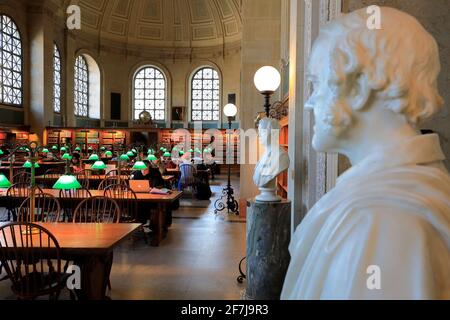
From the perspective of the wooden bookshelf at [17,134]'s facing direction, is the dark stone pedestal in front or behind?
in front

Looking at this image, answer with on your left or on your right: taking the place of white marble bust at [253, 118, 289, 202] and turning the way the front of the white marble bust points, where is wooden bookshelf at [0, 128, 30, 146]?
on your right

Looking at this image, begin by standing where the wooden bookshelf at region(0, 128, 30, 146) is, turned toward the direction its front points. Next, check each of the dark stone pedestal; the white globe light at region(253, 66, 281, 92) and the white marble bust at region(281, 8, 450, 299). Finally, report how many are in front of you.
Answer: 3

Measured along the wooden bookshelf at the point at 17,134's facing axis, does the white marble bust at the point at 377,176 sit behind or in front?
in front

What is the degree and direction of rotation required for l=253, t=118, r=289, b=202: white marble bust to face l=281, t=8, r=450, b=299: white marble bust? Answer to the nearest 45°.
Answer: approximately 90° to its left
